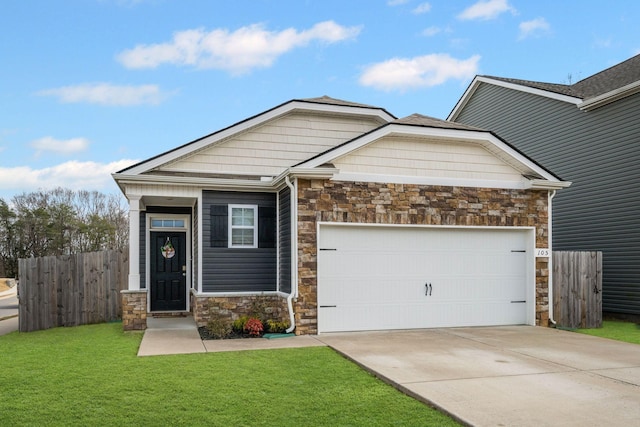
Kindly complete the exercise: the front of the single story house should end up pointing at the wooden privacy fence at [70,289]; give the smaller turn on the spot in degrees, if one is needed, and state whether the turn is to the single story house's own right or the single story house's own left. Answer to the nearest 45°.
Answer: approximately 90° to the single story house's own right

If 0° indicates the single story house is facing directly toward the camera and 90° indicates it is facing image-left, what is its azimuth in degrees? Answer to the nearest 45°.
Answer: approximately 0°

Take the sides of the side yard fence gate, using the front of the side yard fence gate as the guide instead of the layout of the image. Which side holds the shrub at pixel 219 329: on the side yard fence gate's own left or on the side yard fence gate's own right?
on the side yard fence gate's own right

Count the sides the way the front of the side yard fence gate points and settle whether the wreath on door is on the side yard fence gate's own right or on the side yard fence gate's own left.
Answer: on the side yard fence gate's own right

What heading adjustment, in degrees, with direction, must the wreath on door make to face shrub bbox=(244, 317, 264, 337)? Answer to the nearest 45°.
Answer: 0° — it already faces it

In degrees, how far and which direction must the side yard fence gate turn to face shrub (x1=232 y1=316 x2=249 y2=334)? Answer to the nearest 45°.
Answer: approximately 45° to its right

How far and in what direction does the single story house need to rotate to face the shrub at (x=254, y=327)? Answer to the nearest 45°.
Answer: approximately 45° to its right

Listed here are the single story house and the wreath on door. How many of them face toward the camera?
2

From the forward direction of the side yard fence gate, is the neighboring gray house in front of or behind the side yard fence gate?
behind

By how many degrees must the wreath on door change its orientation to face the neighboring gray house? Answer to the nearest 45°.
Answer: approximately 90° to its left

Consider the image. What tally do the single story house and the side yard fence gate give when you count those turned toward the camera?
2
